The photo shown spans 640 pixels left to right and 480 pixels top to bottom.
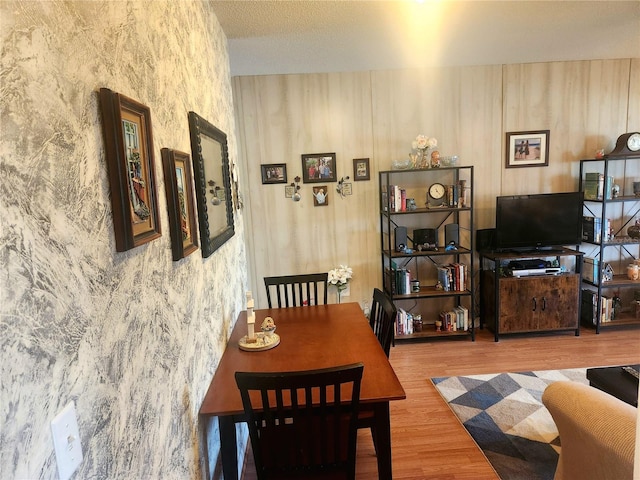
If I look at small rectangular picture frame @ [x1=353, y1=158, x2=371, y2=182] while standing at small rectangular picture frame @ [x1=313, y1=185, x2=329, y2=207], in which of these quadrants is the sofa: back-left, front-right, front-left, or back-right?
front-right

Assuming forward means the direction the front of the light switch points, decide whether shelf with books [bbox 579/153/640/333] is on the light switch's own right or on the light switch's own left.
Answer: on the light switch's own left

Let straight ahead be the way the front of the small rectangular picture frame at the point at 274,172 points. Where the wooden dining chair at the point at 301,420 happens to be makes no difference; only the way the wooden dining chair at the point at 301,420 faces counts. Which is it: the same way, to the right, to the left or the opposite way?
the opposite way

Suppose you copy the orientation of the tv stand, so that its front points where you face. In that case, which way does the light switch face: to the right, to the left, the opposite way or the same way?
to the left

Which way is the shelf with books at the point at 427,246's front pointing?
toward the camera

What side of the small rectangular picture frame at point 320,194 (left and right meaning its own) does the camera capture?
front

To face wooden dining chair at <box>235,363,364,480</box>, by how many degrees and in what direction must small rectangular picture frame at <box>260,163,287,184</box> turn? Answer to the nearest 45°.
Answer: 0° — it already faces it

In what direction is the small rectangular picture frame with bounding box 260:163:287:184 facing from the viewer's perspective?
toward the camera

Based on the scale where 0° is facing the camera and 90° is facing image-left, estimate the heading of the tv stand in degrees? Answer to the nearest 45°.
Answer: approximately 0°

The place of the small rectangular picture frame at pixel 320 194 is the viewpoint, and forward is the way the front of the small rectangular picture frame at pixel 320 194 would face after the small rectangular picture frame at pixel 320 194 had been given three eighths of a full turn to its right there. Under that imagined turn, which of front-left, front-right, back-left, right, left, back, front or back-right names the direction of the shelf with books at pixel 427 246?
back-right

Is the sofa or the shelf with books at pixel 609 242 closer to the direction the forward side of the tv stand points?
the sofa

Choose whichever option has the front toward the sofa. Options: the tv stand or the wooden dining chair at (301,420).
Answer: the tv stand

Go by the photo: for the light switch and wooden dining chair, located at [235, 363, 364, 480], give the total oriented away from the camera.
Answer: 1

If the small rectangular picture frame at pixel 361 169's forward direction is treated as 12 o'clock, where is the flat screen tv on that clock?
The flat screen tv is roughly at 9 o'clock from the small rectangular picture frame.

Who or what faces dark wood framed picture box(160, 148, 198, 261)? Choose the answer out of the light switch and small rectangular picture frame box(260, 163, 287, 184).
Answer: the small rectangular picture frame

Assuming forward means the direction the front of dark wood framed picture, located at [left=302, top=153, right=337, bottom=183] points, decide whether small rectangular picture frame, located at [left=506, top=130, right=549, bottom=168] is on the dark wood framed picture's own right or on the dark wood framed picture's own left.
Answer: on the dark wood framed picture's own left
